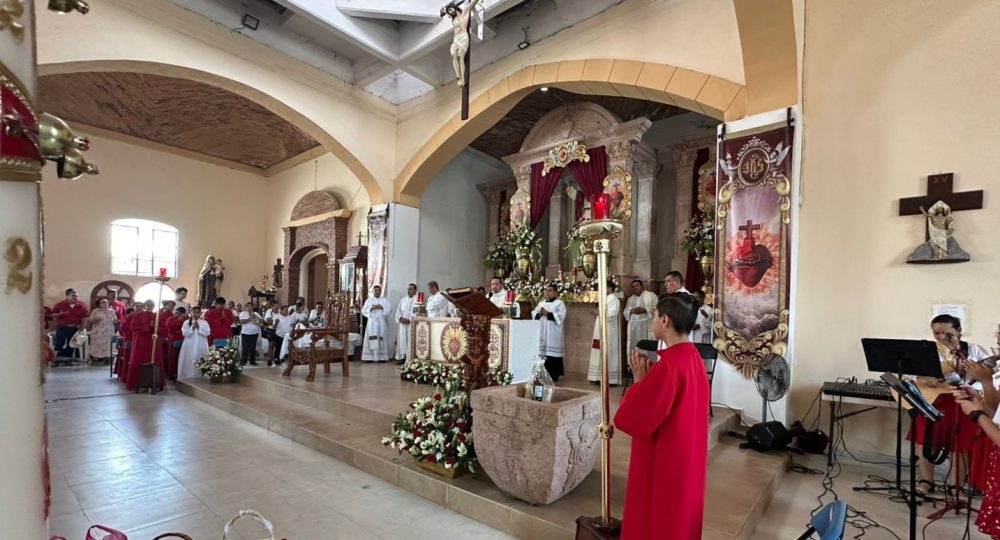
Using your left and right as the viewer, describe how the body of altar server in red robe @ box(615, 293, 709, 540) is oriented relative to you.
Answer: facing away from the viewer and to the left of the viewer

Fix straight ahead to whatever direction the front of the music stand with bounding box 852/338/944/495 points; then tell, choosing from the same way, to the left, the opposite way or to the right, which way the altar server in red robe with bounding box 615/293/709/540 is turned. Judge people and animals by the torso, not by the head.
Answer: to the left

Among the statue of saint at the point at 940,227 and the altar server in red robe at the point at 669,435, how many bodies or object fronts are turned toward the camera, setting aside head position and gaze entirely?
1

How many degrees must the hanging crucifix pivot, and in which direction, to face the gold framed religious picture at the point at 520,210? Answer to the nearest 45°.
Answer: approximately 135° to its right

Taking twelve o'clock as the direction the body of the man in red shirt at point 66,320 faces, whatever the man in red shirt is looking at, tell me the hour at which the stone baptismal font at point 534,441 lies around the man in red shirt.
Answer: The stone baptismal font is roughly at 1 o'clock from the man in red shirt.

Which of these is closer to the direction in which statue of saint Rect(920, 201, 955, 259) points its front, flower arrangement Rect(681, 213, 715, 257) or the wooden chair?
the wooden chair

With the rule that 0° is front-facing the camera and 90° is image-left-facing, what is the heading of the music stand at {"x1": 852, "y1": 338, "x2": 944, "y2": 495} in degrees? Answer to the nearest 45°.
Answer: approximately 225°

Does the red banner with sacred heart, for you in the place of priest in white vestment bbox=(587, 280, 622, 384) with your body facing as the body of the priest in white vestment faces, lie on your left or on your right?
on your left

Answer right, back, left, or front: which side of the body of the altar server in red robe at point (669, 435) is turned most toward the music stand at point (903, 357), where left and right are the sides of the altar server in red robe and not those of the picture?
right

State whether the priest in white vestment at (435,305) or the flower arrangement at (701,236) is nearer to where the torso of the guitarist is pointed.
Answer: the priest in white vestment
